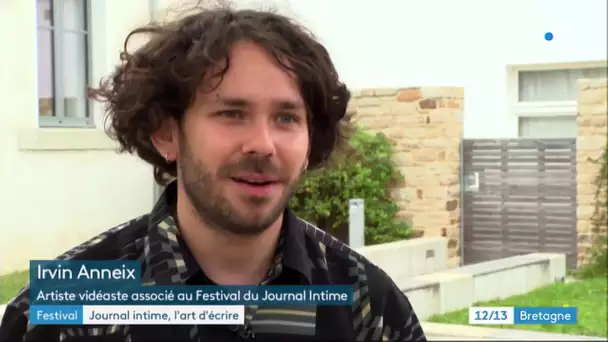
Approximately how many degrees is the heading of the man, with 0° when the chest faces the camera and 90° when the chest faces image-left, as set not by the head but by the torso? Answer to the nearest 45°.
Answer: approximately 315°

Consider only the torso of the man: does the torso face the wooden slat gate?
no

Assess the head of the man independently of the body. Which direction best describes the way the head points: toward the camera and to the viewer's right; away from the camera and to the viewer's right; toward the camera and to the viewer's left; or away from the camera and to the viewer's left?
toward the camera and to the viewer's right

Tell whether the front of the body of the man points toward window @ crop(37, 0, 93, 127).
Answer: no

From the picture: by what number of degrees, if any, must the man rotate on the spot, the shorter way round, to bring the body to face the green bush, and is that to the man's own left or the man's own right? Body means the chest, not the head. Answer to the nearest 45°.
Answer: approximately 135° to the man's own left

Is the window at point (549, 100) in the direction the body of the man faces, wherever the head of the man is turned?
no

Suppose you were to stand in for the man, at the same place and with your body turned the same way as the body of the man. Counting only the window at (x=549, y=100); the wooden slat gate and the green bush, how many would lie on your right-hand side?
0

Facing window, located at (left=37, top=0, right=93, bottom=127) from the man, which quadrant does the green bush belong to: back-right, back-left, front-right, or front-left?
front-right
